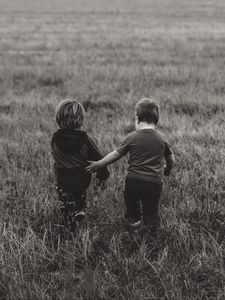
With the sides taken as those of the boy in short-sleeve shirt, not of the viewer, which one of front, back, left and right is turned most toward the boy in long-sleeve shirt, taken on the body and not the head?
left

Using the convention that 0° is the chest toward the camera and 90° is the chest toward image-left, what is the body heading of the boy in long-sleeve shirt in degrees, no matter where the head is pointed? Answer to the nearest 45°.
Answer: approximately 180°

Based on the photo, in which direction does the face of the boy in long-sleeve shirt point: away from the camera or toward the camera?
away from the camera

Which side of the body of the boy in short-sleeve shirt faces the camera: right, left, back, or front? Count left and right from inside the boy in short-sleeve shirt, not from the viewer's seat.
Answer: back

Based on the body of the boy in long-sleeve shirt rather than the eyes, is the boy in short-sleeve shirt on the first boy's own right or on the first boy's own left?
on the first boy's own right

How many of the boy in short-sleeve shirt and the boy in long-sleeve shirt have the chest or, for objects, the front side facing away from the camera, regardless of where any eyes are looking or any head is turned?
2
